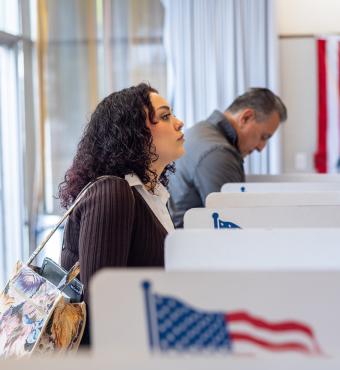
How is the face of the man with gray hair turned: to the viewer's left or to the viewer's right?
to the viewer's right

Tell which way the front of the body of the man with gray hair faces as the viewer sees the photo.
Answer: to the viewer's right

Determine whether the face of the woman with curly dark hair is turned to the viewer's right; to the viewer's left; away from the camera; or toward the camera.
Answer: to the viewer's right

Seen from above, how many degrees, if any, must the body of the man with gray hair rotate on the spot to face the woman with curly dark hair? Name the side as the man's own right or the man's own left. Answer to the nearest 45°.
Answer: approximately 90° to the man's own right
